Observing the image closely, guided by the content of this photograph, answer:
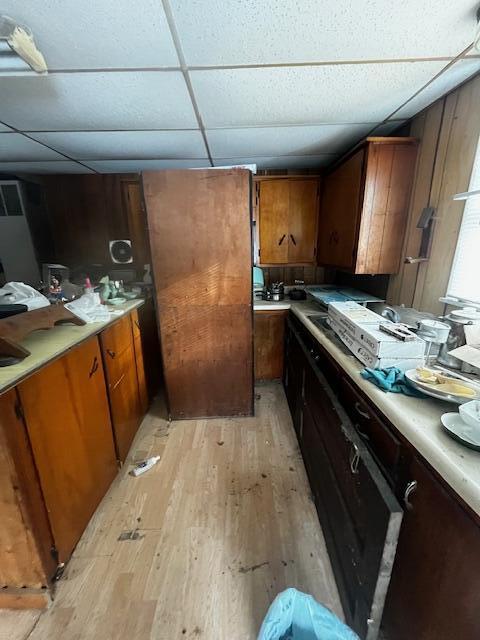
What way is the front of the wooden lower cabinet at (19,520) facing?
to the viewer's right

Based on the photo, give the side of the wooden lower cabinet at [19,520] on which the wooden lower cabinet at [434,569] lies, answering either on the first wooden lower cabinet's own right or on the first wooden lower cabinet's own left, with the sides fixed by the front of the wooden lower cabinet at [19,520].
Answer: on the first wooden lower cabinet's own right

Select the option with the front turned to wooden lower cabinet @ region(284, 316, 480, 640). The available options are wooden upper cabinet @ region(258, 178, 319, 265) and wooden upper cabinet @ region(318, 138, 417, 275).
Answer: wooden upper cabinet @ region(258, 178, 319, 265)

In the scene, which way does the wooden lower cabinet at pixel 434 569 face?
to the viewer's left

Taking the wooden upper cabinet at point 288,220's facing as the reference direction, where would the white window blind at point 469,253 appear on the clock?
The white window blind is roughly at 11 o'clock from the wooden upper cabinet.

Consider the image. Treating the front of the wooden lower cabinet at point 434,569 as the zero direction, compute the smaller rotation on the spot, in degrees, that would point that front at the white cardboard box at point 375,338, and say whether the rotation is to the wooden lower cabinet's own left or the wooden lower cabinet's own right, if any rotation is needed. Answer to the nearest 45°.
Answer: approximately 45° to the wooden lower cabinet's own right

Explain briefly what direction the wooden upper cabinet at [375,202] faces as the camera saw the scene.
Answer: facing to the left of the viewer
